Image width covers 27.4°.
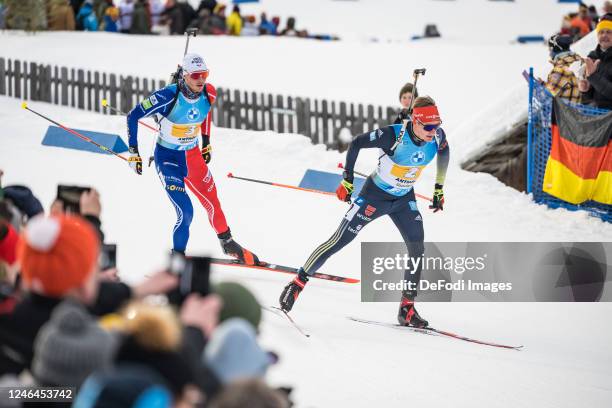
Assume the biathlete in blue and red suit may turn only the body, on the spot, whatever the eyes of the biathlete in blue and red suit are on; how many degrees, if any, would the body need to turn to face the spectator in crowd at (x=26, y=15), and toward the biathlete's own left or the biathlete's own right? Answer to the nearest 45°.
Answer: approximately 135° to the biathlete's own left

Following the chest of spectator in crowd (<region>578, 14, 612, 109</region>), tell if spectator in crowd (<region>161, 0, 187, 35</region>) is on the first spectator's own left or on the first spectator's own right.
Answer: on the first spectator's own right

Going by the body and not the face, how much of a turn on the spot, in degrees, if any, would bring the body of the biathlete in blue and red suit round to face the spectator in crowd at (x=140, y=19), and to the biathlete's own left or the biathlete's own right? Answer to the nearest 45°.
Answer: approximately 135° to the biathlete's own left

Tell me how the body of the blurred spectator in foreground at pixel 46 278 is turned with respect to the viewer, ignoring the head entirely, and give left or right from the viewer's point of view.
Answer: facing away from the viewer and to the right of the viewer

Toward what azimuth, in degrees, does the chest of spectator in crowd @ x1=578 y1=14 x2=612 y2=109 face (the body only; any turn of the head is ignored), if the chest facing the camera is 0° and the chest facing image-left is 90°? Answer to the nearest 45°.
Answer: approximately 45°

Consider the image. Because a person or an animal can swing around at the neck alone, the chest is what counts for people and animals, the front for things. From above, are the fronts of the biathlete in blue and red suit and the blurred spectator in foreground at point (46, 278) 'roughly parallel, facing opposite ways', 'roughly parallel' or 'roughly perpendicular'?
roughly perpendicular

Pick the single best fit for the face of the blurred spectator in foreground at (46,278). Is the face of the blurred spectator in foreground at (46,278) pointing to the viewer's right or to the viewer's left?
to the viewer's right

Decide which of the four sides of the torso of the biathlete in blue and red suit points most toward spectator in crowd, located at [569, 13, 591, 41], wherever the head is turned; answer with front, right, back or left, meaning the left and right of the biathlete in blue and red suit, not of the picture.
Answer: left

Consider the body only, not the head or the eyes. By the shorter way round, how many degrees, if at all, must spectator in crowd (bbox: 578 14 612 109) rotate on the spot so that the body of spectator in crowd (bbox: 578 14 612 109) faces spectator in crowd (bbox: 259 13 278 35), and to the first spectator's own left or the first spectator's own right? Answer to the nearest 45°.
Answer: approximately 90° to the first spectator's own right

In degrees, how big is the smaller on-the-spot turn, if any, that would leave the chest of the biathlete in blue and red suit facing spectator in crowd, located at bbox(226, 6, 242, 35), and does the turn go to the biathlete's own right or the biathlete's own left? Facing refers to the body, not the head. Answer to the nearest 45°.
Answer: approximately 135° to the biathlete's own left

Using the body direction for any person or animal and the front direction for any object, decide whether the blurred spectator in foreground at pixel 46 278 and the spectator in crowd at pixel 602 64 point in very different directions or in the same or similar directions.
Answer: very different directions
